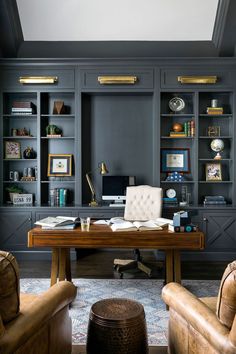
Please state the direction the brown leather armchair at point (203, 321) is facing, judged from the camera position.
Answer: facing away from the viewer and to the left of the viewer

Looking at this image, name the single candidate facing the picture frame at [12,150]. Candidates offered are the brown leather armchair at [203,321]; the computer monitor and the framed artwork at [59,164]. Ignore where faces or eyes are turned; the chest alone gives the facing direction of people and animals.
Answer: the brown leather armchair

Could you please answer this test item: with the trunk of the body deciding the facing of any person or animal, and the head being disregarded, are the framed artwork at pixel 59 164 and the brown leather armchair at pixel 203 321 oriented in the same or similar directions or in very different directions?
very different directions

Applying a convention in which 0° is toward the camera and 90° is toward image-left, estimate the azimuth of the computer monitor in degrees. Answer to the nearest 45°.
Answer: approximately 0°

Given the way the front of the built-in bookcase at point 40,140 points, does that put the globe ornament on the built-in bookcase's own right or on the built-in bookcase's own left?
on the built-in bookcase's own left

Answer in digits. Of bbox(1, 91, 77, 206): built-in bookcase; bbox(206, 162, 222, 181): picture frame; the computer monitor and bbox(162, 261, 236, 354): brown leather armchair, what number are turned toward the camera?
3

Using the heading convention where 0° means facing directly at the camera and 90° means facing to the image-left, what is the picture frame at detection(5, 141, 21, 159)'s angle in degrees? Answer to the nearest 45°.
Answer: approximately 0°

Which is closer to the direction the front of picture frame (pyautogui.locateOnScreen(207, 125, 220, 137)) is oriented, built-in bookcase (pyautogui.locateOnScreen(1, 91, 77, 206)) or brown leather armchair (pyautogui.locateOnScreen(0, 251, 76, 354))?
the brown leather armchair

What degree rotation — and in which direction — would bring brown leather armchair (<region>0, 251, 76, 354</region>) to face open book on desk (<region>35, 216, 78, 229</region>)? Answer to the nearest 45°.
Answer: approximately 45° to its left
